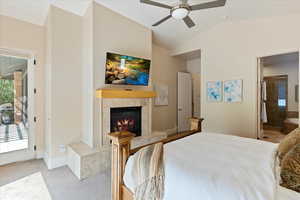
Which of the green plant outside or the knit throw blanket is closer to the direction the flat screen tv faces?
the knit throw blanket

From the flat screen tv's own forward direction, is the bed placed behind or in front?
in front

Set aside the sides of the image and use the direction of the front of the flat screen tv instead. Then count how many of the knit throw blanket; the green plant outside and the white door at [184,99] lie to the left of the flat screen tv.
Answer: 1

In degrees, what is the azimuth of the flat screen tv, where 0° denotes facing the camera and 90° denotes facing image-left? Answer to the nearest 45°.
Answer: approximately 315°

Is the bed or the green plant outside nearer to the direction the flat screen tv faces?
the bed

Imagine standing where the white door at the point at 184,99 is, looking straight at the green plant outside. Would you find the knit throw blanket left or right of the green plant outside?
left

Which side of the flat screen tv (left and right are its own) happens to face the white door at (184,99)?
left

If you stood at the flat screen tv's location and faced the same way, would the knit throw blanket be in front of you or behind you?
in front

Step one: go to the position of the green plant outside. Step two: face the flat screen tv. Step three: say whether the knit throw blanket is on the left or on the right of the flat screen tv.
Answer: right

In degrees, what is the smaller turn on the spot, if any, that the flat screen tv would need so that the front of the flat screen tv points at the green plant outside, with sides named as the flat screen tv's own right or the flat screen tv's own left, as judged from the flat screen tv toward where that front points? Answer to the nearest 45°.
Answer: approximately 135° to the flat screen tv's own right

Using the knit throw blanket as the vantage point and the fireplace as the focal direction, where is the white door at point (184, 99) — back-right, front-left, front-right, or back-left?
front-right
